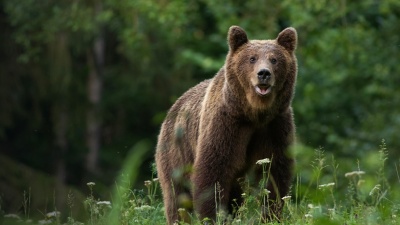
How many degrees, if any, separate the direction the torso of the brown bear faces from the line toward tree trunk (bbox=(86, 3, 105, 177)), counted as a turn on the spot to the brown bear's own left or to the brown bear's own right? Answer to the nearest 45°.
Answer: approximately 135° to the brown bear's own left

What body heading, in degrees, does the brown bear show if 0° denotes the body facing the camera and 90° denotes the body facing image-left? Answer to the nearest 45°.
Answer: approximately 315°
